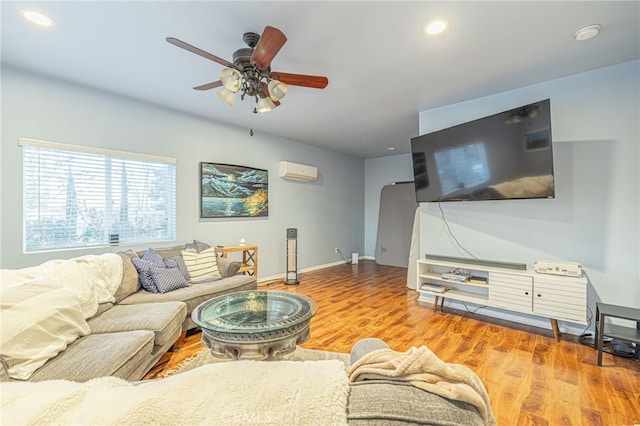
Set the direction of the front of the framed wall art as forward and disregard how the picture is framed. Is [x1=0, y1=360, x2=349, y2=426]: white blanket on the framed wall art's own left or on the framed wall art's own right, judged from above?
on the framed wall art's own right

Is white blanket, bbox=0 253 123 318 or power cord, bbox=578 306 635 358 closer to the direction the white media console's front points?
the white blanket

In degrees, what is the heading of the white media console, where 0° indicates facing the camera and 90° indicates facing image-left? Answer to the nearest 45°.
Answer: approximately 45°

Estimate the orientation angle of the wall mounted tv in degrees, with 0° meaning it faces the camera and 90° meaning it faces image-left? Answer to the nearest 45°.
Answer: approximately 45°

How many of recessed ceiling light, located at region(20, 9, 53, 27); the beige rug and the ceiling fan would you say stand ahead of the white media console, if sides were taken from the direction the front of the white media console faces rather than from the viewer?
3
